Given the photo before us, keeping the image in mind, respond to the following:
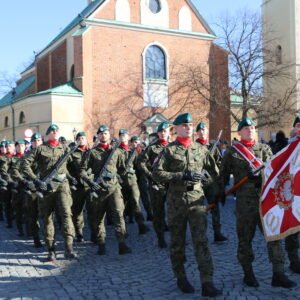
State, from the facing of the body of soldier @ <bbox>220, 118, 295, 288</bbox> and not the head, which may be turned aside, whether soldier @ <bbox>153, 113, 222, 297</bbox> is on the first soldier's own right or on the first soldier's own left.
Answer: on the first soldier's own right

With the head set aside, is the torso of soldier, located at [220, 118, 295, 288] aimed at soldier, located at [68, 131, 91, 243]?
no

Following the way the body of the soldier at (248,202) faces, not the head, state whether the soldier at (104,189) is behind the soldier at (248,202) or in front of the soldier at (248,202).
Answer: behind

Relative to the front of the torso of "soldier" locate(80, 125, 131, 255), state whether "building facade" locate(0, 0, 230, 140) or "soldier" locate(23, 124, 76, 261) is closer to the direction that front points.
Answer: the soldier

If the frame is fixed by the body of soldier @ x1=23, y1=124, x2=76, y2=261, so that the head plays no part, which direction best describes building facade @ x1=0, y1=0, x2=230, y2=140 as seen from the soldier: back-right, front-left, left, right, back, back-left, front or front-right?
back

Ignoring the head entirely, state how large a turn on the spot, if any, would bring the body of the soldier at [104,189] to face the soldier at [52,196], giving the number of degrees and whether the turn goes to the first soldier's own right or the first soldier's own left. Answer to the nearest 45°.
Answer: approximately 90° to the first soldier's own right

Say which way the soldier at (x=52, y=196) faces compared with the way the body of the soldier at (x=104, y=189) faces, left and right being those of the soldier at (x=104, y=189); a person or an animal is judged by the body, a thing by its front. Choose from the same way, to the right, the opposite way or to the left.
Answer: the same way

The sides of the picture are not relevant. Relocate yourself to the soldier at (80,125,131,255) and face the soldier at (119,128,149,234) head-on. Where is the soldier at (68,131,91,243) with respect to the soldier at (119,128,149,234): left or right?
left

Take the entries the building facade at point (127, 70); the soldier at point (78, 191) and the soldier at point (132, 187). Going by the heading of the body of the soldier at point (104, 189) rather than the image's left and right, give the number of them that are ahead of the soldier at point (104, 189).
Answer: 0

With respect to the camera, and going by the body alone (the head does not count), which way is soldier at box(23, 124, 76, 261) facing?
toward the camera

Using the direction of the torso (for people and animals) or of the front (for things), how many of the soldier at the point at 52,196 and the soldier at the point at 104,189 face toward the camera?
2

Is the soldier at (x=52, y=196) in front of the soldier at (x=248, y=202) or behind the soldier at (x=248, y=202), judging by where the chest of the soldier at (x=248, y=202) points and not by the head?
behind

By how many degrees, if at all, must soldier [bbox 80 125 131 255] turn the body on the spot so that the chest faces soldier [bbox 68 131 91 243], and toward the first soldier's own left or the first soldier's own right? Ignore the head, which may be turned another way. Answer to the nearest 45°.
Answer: approximately 180°

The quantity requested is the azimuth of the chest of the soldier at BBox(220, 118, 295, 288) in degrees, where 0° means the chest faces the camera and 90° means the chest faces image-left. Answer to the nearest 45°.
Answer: approximately 315°
